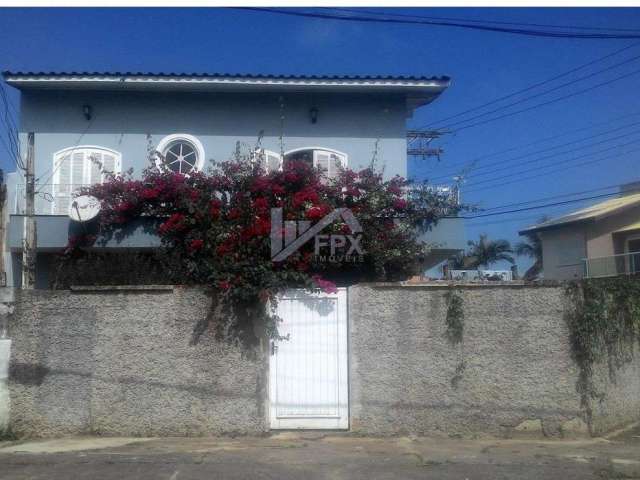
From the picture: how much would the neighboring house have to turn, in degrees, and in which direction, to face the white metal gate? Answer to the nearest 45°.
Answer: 0° — it already faces it

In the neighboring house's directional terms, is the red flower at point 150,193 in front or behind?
in front

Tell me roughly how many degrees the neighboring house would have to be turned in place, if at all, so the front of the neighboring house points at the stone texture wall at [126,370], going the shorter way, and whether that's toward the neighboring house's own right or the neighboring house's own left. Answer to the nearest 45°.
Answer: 0° — it already faces it

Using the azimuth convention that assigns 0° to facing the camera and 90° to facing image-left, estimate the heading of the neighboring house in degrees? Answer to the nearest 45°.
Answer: approximately 0°

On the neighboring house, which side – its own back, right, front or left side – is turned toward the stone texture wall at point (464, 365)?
front

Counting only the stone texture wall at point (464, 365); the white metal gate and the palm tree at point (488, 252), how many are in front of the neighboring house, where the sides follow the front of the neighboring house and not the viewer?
2

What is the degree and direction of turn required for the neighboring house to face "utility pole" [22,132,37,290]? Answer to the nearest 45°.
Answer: approximately 45° to its right

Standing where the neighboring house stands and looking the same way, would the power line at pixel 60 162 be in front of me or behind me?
in front
